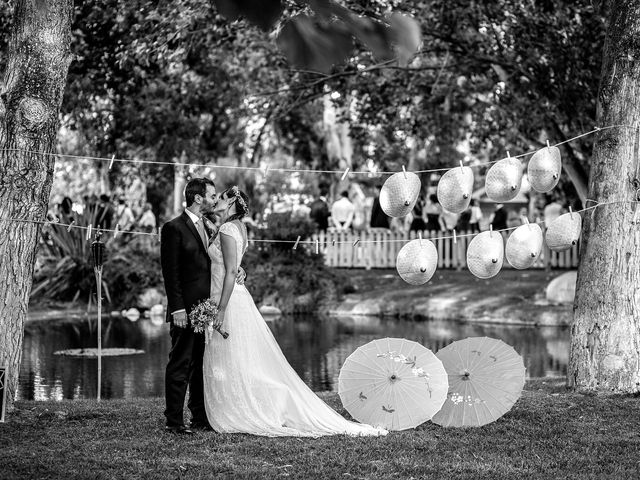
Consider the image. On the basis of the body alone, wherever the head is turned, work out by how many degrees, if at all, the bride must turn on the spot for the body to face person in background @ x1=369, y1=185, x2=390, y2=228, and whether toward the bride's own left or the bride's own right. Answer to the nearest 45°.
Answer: approximately 90° to the bride's own right

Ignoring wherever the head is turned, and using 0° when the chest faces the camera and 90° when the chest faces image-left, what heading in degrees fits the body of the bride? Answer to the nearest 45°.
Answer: approximately 90°

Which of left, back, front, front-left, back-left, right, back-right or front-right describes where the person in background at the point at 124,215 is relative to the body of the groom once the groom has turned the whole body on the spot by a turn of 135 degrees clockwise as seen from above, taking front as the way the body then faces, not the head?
right

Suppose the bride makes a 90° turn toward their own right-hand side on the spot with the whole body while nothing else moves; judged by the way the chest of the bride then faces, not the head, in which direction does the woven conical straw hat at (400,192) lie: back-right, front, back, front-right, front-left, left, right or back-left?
front-right

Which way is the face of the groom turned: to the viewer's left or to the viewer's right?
to the viewer's right

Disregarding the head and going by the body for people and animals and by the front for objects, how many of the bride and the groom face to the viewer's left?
1

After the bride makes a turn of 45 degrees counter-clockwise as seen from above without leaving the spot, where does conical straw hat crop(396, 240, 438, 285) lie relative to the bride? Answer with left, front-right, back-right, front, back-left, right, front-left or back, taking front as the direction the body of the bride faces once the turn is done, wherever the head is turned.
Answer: back

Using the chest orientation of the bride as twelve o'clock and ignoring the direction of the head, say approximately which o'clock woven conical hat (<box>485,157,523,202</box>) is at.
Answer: The woven conical hat is roughly at 5 o'clock from the bride.

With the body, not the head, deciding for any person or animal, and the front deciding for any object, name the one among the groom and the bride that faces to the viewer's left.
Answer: the bride

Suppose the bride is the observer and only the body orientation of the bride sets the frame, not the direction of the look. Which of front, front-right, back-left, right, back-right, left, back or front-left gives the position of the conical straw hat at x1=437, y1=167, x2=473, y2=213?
back-right

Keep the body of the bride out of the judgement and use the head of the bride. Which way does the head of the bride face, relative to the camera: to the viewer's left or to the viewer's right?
to the viewer's left
